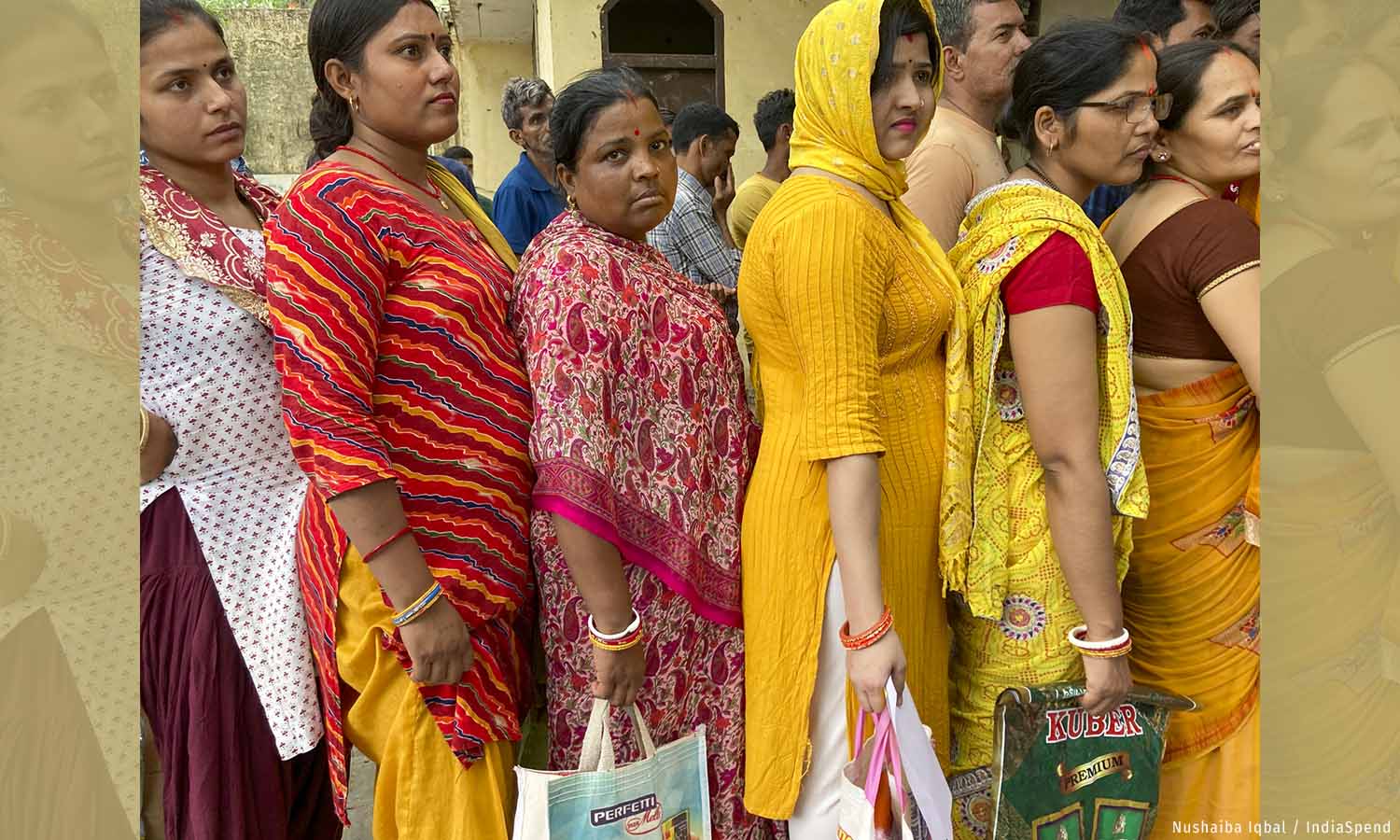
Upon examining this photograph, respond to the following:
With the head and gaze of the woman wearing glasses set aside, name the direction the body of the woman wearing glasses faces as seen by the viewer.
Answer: to the viewer's right

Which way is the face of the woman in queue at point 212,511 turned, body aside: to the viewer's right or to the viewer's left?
to the viewer's right

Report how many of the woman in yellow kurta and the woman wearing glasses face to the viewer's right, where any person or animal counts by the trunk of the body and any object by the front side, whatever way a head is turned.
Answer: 2

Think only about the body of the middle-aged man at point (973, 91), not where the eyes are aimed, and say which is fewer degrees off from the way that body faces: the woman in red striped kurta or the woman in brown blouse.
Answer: the woman in brown blouse

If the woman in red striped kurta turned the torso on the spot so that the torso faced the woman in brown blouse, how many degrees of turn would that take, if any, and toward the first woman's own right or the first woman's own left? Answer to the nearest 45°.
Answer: approximately 45° to the first woman's own left

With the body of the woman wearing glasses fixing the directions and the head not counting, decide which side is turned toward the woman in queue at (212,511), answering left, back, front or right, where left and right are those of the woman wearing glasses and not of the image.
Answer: back

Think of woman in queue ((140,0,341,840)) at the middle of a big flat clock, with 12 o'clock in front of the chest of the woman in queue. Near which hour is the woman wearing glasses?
The woman wearing glasses is roughly at 11 o'clock from the woman in queue.

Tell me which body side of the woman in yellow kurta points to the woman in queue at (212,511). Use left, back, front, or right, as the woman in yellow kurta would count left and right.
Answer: back

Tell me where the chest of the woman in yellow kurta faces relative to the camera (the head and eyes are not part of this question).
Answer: to the viewer's right
